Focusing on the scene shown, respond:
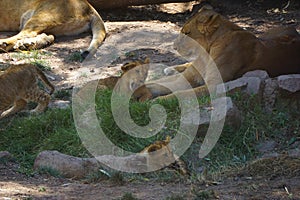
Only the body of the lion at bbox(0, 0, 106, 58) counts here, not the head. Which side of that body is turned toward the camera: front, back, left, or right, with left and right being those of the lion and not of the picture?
left

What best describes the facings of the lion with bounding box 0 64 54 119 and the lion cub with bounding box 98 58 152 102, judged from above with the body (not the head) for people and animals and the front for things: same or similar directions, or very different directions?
very different directions

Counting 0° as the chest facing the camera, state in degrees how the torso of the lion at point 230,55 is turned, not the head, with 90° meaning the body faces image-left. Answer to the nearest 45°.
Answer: approximately 90°

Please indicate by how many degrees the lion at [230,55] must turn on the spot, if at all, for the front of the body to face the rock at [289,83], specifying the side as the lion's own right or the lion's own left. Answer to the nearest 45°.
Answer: approximately 135° to the lion's own left

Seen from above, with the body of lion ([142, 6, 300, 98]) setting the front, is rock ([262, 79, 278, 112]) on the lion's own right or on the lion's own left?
on the lion's own left
